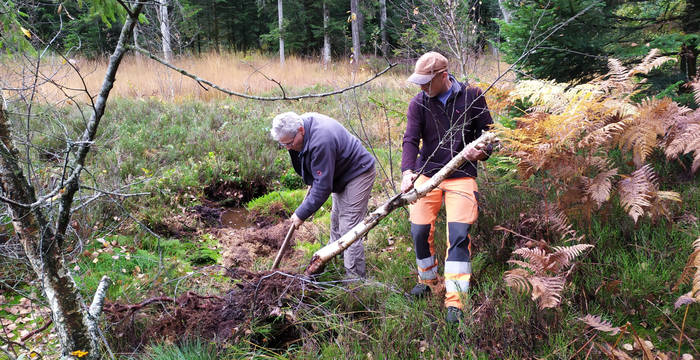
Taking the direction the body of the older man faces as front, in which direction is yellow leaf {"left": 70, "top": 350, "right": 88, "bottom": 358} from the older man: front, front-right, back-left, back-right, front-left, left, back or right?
front-left

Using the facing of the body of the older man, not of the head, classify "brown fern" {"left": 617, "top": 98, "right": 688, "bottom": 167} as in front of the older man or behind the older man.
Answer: behind

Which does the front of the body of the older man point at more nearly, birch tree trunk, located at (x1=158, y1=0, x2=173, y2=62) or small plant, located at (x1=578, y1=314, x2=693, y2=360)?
the birch tree trunk

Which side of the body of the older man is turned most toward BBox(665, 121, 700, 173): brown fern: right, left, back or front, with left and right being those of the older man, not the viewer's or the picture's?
back

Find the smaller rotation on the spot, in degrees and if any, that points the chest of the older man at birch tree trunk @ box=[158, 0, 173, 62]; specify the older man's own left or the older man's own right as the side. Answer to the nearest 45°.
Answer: approximately 45° to the older man's own right

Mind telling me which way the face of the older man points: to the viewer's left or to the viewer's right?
to the viewer's left

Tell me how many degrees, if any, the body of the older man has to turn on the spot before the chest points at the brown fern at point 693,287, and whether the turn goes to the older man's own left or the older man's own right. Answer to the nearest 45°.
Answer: approximately 135° to the older man's own left

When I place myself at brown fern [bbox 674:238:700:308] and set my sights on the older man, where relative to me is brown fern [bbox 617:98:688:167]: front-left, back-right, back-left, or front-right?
front-right

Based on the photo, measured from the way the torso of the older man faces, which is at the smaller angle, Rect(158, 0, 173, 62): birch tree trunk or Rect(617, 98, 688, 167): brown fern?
the birch tree trunk

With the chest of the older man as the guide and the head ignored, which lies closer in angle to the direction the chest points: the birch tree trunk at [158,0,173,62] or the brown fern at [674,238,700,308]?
the birch tree trunk

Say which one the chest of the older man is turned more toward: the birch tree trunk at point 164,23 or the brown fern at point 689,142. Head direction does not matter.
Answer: the birch tree trunk

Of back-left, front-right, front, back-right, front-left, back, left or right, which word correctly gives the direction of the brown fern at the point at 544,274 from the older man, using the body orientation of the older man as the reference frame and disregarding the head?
back-left

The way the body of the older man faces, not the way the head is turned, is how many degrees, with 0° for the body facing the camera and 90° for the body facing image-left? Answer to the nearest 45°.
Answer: approximately 90°

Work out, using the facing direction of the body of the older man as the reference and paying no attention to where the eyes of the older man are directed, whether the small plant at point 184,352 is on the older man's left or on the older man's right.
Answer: on the older man's left
